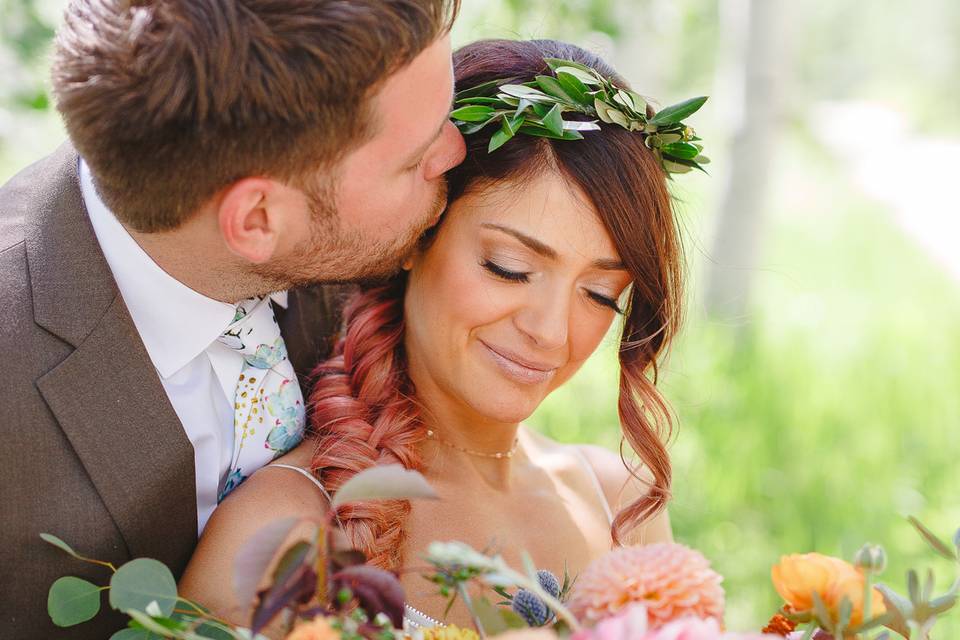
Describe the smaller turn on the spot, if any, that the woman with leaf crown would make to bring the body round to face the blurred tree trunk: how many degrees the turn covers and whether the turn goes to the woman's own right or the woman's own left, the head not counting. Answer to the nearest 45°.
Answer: approximately 135° to the woman's own left
